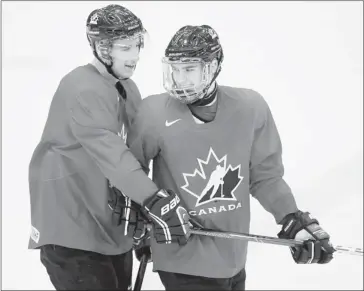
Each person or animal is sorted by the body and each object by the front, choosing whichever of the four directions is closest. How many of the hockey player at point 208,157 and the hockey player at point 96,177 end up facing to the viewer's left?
0

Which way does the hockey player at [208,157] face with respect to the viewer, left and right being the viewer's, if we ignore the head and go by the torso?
facing the viewer

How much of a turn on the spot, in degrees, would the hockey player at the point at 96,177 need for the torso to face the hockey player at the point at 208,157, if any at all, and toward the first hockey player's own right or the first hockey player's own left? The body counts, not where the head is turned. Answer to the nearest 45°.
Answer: approximately 45° to the first hockey player's own left

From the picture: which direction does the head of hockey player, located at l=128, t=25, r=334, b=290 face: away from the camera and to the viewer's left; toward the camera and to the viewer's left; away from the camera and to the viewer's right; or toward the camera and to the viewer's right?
toward the camera and to the viewer's left

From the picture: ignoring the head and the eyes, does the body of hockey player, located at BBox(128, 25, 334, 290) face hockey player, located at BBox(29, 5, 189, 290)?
no
